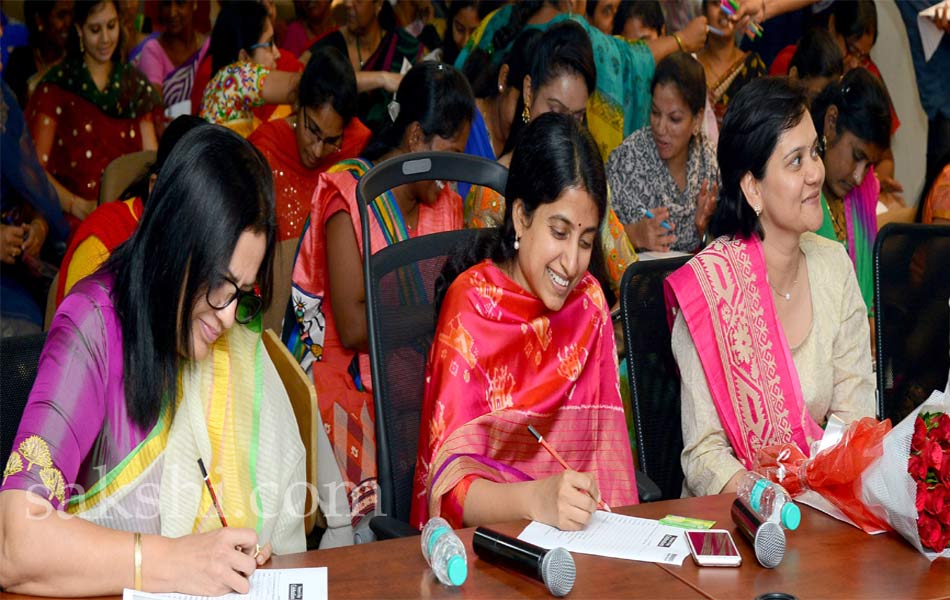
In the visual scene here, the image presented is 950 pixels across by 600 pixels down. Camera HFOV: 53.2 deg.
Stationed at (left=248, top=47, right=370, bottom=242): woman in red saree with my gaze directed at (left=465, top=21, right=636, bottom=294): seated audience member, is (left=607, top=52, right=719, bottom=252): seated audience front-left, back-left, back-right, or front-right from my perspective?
front-left

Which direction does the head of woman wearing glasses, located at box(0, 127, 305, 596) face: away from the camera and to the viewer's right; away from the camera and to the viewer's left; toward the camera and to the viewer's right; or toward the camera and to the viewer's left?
toward the camera and to the viewer's right

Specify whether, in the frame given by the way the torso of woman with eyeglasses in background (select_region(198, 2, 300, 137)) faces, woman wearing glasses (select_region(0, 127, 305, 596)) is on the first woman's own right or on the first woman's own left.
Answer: on the first woman's own right

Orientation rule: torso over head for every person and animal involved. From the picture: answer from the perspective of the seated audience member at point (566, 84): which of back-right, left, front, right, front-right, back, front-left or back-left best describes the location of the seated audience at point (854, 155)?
front-left

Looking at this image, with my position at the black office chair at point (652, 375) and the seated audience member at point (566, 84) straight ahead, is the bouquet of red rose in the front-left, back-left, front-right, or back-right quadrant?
back-right

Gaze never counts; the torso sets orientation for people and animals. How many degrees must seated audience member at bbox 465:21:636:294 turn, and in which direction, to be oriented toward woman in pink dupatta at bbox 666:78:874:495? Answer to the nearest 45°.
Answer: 0° — they already face them

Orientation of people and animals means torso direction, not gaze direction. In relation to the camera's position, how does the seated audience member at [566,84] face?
facing the viewer and to the right of the viewer

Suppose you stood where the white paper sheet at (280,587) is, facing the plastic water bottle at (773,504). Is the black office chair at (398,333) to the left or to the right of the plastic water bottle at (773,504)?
left

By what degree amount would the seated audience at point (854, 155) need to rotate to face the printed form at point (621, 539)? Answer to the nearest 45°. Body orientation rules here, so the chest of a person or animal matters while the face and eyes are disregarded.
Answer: approximately 45° to their right

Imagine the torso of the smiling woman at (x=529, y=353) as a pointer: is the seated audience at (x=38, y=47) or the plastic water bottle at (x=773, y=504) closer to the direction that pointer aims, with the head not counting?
the plastic water bottle

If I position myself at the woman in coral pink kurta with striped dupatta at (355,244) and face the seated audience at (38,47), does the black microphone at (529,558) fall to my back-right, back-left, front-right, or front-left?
back-left

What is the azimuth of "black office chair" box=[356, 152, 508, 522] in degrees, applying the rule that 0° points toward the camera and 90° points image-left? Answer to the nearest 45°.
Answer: approximately 315°
